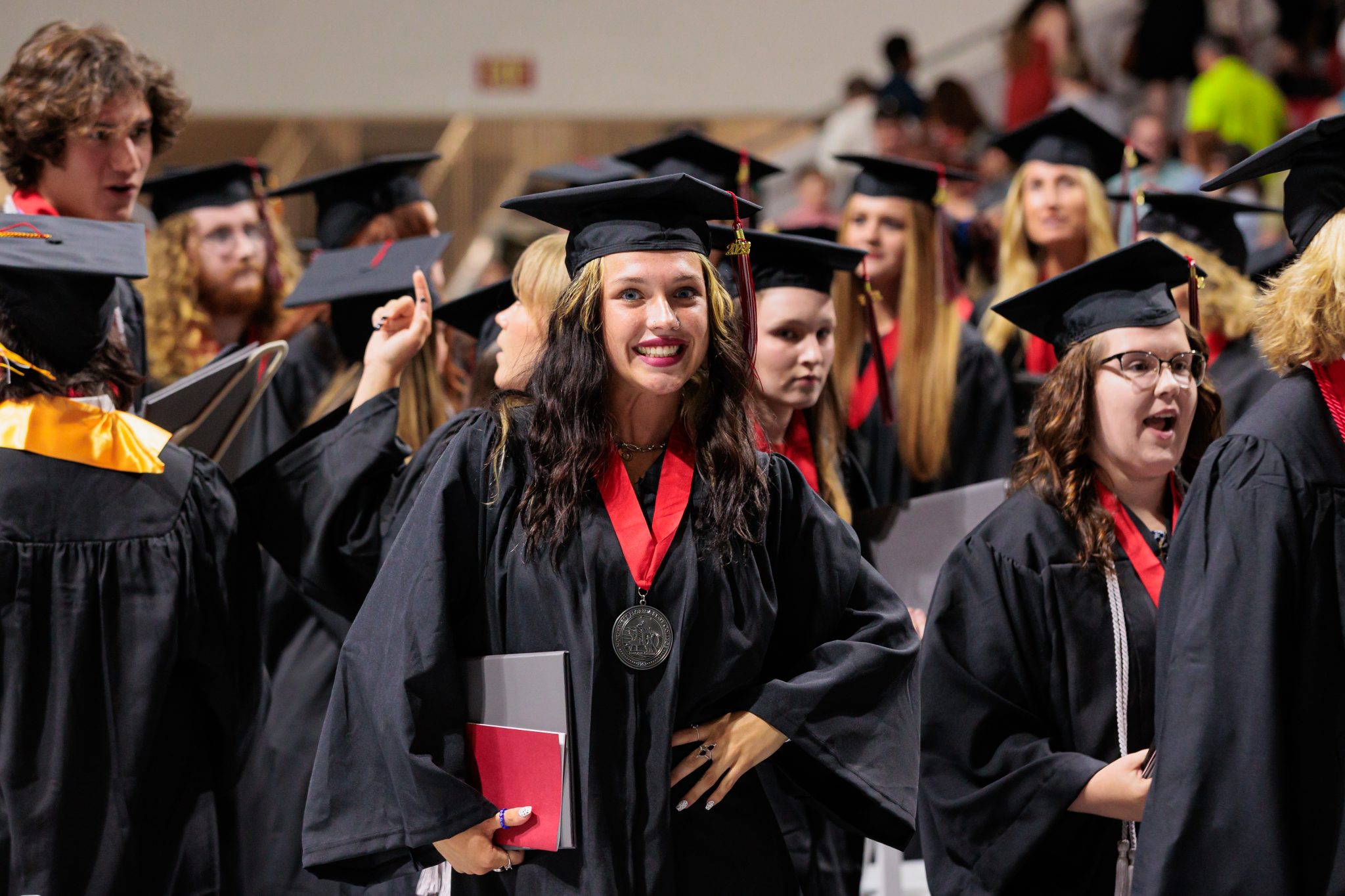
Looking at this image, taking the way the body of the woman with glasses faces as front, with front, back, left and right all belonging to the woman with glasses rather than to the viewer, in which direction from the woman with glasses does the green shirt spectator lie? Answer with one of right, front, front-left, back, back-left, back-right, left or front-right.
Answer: back-left

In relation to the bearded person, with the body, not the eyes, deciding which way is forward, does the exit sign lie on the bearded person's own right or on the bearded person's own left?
on the bearded person's own left

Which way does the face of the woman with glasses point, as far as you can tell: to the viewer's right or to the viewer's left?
to the viewer's right

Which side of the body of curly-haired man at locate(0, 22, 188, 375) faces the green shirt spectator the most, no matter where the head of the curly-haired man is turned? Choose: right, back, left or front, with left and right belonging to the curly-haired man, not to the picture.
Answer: left

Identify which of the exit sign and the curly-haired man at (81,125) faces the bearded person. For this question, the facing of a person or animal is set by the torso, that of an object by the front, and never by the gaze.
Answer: the exit sign

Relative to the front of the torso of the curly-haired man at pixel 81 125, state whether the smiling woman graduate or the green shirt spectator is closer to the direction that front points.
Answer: the smiling woman graduate

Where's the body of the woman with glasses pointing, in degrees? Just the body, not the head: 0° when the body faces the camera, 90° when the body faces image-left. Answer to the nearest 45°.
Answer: approximately 315°

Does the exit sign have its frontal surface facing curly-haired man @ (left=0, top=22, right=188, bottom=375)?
yes

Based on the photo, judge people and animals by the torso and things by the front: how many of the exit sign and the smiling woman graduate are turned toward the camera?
2

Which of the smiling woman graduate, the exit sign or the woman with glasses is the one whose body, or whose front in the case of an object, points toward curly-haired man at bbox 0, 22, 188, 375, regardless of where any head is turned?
the exit sign
